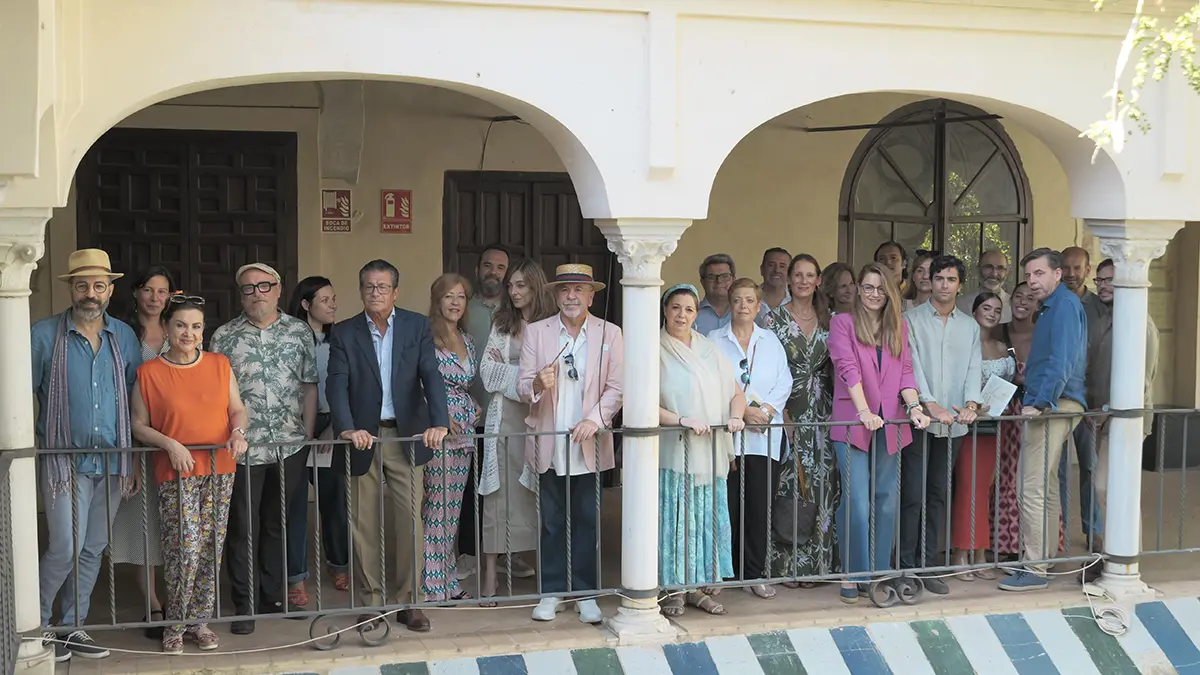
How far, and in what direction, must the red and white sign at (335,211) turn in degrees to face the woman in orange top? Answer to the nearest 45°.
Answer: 0° — it already faces them

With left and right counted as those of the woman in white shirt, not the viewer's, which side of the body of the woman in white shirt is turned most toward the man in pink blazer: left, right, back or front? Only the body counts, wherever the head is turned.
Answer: right

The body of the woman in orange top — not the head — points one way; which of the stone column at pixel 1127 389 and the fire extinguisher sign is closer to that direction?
the stone column

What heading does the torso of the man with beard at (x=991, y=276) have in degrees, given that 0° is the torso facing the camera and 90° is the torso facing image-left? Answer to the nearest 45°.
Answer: approximately 0°

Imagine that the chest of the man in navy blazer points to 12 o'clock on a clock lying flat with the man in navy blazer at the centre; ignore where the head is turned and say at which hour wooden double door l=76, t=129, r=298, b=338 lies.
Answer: The wooden double door is roughly at 5 o'clock from the man in navy blazer.

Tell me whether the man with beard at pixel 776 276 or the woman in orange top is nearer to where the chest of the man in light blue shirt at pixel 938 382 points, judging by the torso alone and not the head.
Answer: the woman in orange top

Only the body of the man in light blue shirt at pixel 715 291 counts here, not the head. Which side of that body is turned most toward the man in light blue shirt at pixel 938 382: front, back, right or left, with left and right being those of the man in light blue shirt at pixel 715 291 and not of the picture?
left

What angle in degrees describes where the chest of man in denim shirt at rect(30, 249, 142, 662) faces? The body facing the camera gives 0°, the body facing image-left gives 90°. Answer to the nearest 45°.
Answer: approximately 0°

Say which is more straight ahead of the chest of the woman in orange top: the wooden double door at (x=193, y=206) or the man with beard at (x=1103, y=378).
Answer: the man with beard

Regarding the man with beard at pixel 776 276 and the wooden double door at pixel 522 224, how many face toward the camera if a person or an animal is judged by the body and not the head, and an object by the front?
2

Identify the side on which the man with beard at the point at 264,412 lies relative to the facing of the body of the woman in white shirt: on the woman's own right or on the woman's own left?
on the woman's own right

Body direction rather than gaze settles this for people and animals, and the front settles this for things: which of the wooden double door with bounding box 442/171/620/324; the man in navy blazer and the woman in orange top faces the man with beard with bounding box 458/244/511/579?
the wooden double door
